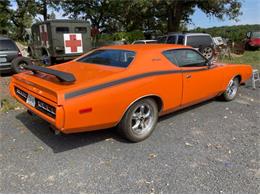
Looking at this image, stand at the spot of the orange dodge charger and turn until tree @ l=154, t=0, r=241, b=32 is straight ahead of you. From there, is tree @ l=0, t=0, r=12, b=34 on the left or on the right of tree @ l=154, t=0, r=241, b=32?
left

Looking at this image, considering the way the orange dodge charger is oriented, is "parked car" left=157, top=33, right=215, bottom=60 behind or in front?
in front

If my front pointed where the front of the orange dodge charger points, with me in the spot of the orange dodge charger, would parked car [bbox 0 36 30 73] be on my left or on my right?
on my left

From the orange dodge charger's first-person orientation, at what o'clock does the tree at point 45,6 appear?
The tree is roughly at 10 o'clock from the orange dodge charger.

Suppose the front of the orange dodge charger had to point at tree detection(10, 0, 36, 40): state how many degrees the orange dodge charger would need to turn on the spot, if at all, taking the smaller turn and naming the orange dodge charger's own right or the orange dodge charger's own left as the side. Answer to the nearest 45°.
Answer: approximately 90° to the orange dodge charger's own left

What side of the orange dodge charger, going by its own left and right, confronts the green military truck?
left

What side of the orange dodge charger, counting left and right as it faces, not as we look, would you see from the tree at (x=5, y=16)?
left

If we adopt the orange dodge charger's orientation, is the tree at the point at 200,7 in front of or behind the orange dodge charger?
in front

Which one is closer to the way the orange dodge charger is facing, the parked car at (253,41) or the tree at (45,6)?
the parked car

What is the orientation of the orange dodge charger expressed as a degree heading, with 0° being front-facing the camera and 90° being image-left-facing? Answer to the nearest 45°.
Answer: approximately 225°

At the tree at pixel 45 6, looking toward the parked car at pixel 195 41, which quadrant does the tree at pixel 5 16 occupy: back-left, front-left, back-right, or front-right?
back-right
